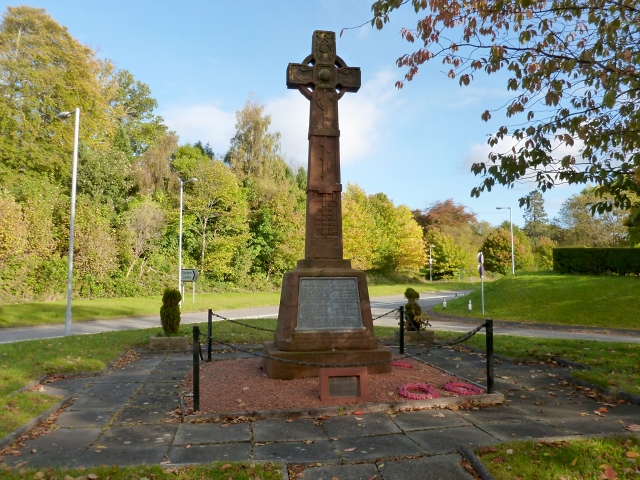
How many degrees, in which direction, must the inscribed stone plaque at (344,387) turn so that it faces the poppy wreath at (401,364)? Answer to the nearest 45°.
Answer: approximately 135° to its left

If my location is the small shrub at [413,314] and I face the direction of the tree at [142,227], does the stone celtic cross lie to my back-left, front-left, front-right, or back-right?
back-left

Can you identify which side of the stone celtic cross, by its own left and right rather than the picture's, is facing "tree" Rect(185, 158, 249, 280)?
back

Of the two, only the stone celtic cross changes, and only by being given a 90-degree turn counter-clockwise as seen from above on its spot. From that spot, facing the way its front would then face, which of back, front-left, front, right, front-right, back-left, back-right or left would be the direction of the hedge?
front-left

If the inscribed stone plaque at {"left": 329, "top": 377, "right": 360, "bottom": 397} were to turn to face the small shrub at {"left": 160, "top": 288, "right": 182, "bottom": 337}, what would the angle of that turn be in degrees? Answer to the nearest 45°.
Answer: approximately 135° to its right

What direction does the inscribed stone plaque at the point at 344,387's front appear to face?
toward the camera

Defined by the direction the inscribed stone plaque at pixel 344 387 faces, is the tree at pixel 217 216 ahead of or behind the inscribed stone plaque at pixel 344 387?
behind

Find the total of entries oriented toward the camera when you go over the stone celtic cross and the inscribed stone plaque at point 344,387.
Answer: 2

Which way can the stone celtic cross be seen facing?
toward the camera

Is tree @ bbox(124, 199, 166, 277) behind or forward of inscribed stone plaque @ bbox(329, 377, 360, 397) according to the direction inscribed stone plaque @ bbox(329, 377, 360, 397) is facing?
behind

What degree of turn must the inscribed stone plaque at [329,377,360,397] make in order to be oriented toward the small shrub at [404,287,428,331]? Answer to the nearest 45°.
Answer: approximately 180°

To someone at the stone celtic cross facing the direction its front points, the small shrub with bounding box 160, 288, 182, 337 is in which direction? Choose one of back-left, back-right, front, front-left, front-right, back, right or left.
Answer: back-right
